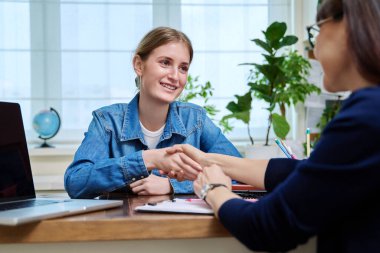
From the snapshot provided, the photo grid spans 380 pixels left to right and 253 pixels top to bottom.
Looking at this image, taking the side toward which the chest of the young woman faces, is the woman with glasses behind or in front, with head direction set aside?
in front

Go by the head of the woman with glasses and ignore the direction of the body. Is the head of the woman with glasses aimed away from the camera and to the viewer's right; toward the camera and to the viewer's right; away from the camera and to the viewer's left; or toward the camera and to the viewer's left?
away from the camera and to the viewer's left

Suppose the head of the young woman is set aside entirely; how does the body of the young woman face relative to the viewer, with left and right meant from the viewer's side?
facing the viewer and to the right of the viewer

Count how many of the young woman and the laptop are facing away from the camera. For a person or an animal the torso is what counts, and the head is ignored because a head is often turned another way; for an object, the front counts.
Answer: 0

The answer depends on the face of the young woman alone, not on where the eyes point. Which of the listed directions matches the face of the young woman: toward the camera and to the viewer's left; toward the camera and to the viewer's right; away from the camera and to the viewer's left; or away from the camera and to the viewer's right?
toward the camera and to the viewer's right

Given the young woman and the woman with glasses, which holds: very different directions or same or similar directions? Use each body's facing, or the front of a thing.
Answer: very different directions

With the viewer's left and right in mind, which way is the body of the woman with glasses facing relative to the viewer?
facing away from the viewer and to the left of the viewer
